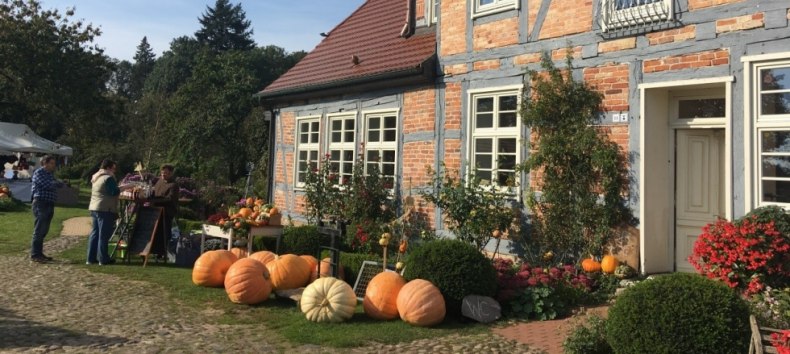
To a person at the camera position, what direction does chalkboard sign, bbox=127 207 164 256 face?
facing the viewer and to the left of the viewer

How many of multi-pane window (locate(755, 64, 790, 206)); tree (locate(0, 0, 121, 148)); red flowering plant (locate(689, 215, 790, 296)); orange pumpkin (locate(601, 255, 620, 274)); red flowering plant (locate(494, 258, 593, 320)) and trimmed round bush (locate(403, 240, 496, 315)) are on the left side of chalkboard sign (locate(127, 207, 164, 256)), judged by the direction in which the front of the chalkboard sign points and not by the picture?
5

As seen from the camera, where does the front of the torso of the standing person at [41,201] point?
to the viewer's right

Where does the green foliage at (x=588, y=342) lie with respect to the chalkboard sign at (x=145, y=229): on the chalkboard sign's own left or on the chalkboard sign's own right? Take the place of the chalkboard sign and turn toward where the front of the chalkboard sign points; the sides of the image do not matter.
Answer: on the chalkboard sign's own left

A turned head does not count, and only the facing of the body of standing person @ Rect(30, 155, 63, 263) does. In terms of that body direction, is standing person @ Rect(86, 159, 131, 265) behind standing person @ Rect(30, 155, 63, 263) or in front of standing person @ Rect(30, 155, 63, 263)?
in front

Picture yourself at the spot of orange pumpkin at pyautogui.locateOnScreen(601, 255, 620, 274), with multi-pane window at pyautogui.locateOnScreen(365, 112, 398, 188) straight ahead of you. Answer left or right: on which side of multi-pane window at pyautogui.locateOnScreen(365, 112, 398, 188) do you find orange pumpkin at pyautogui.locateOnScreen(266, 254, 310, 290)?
left

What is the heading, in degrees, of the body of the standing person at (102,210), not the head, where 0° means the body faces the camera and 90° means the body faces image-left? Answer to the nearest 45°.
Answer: approximately 225°

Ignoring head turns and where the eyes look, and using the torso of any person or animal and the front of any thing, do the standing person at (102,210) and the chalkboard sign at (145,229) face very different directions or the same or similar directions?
very different directions

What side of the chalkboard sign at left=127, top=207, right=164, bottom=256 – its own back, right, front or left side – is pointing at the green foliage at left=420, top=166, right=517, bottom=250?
left

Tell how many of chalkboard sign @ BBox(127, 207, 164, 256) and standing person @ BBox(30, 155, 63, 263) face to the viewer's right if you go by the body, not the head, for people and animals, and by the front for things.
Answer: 1

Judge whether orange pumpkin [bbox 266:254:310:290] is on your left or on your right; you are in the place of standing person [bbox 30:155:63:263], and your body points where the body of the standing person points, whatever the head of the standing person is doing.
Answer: on your right
